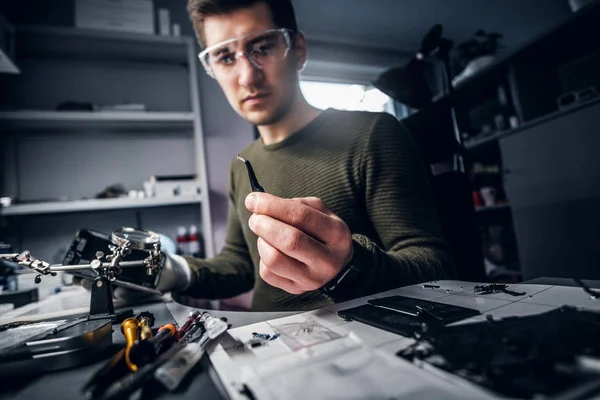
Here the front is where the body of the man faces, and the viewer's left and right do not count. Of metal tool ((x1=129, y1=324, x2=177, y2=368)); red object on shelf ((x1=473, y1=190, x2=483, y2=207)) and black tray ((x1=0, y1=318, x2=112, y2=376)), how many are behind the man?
1

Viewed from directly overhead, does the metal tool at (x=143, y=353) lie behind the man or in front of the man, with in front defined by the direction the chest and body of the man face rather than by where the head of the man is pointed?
in front

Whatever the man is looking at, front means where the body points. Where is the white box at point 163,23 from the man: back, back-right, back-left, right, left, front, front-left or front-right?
right

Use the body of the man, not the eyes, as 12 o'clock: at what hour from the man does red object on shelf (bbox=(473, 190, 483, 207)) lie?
The red object on shelf is roughly at 6 o'clock from the man.

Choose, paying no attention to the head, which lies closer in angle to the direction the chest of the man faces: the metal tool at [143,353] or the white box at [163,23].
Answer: the metal tool

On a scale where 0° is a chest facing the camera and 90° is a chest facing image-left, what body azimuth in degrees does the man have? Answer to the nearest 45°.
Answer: approximately 45°

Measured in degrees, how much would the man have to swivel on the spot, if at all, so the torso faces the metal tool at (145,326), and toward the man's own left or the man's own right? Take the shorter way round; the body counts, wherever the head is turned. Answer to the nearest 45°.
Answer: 0° — they already face it

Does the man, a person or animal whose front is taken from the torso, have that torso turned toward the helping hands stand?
yes

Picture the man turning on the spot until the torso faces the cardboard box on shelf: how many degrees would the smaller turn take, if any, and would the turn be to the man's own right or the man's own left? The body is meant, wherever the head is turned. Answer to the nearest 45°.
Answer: approximately 90° to the man's own right
